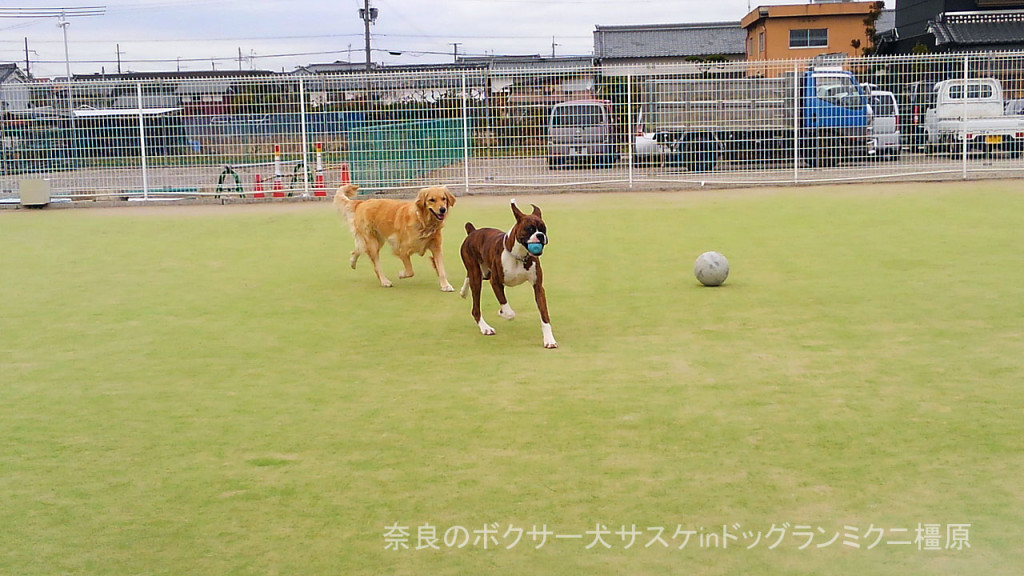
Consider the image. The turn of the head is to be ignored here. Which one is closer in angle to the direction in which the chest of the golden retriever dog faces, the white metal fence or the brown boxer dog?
the brown boxer dog

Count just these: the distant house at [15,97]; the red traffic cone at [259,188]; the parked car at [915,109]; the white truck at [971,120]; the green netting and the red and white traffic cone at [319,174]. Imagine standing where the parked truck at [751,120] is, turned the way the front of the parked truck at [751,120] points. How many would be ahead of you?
2

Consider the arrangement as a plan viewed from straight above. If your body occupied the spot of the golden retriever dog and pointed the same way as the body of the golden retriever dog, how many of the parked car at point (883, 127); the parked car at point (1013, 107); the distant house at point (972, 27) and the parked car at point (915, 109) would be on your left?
4

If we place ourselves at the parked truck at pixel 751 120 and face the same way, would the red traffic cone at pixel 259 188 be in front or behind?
behind

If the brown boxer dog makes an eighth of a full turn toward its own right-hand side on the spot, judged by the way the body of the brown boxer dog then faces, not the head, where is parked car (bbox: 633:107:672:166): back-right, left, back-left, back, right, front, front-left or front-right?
back

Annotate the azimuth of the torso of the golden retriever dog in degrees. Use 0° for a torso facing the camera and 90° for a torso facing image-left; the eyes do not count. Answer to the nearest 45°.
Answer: approximately 315°

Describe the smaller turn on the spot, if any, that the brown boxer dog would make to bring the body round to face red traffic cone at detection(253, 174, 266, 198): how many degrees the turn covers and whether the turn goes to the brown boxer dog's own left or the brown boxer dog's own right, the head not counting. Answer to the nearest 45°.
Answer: approximately 135° to the brown boxer dog's own left

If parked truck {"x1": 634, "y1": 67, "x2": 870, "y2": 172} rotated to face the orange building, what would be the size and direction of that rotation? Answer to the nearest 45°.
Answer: approximately 90° to its left

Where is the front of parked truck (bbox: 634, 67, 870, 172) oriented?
to the viewer's right
